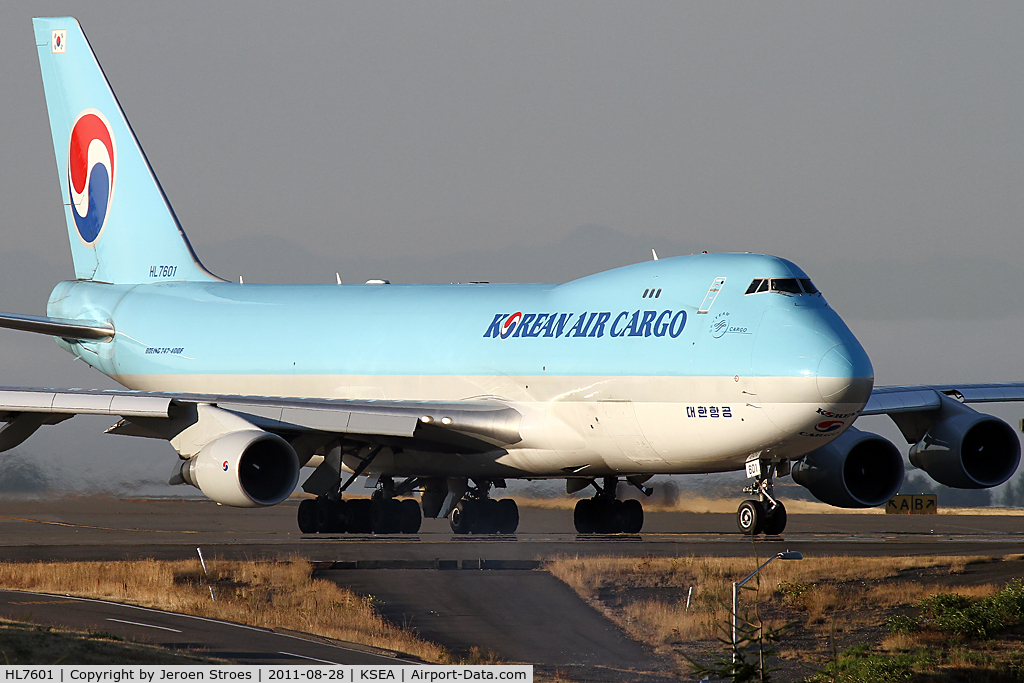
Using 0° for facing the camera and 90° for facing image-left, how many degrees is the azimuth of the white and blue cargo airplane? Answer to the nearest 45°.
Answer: approximately 315°
